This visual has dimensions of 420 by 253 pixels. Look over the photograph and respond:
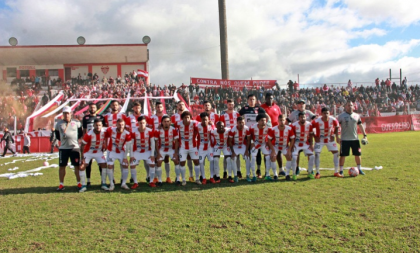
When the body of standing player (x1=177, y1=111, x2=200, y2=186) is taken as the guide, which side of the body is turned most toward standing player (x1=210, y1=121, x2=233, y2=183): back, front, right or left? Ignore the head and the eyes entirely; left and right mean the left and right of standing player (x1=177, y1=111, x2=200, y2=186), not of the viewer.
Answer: left

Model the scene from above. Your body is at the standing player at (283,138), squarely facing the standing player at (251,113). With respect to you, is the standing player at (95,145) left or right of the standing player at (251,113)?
left

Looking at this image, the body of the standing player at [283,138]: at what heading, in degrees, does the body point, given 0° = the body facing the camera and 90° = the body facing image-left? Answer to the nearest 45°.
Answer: approximately 0°

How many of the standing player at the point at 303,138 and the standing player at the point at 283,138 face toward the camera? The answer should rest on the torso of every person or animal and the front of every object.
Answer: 2

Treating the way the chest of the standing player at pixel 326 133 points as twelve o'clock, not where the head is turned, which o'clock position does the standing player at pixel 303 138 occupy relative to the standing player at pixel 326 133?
the standing player at pixel 303 138 is roughly at 2 o'clock from the standing player at pixel 326 133.

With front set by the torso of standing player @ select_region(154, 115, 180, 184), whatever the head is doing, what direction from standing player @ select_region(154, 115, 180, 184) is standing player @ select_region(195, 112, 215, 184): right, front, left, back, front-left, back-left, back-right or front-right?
left

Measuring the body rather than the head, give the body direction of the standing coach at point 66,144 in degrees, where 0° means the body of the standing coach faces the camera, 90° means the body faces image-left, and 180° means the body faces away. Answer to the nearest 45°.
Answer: approximately 0°

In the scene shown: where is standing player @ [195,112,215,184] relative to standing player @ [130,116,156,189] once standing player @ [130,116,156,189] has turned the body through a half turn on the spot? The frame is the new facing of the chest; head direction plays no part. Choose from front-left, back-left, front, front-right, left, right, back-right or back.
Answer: right

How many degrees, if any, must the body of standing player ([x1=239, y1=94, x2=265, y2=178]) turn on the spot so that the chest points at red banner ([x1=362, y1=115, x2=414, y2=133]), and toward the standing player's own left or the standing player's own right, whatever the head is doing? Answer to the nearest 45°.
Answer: approximately 135° to the standing player's own left
